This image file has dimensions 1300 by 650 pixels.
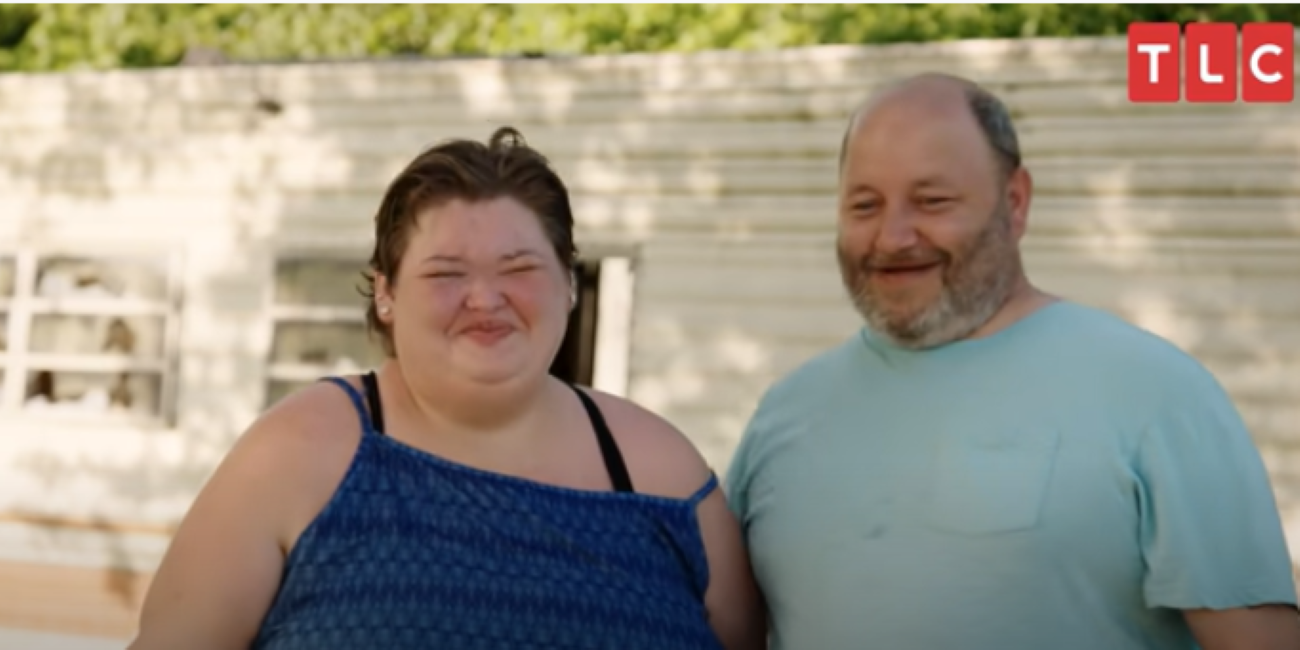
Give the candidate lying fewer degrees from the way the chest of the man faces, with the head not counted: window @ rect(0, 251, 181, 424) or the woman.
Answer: the woman

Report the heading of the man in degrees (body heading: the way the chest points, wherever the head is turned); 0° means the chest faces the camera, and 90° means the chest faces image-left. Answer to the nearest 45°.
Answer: approximately 45°

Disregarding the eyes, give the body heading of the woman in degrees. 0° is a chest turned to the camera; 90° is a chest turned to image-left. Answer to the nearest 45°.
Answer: approximately 315°

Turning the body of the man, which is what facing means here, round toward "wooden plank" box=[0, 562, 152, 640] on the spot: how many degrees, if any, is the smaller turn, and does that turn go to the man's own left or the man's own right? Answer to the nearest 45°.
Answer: approximately 90° to the man's own right

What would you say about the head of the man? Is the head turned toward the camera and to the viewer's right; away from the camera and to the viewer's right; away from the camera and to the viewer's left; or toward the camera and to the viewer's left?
toward the camera and to the viewer's left

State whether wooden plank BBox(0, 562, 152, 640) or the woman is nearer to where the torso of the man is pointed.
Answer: the woman
